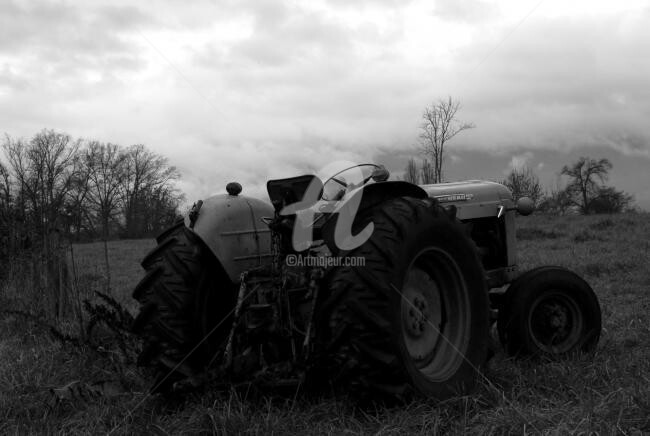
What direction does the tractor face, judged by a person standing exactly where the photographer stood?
facing away from the viewer and to the right of the viewer
